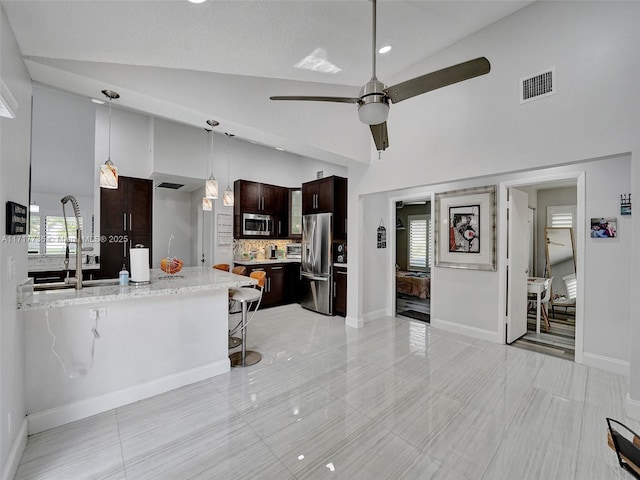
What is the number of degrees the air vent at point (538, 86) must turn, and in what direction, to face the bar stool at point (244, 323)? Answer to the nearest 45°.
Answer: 0° — it already faces it

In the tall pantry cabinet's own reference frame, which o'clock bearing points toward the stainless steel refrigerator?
The stainless steel refrigerator is roughly at 10 o'clock from the tall pantry cabinet.

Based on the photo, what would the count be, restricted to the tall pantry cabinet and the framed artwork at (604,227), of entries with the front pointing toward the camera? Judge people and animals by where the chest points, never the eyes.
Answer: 2

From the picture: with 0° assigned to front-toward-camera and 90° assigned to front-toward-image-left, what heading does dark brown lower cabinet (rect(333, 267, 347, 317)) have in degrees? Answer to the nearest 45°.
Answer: approximately 45°

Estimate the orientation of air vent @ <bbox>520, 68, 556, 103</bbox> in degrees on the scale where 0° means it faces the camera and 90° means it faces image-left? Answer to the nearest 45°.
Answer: approximately 45°

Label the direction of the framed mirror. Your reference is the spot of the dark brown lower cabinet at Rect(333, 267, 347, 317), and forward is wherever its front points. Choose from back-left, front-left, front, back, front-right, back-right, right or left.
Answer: back-left

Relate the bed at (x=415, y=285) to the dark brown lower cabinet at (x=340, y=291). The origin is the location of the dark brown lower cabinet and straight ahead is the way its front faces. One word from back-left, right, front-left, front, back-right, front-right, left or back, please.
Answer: back

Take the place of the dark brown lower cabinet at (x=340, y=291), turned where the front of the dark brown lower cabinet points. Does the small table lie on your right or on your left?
on your left
